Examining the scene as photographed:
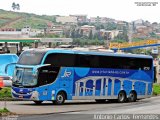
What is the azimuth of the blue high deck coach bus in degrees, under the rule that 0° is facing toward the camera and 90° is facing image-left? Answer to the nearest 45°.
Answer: approximately 45°
